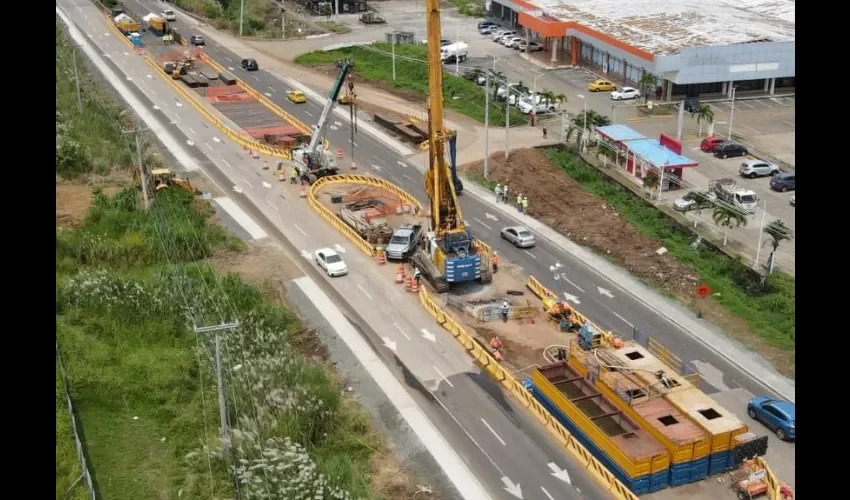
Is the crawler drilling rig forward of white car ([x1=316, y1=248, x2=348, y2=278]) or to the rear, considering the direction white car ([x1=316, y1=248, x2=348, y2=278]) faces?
forward

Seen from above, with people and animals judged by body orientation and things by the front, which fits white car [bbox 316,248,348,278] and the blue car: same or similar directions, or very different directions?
very different directions

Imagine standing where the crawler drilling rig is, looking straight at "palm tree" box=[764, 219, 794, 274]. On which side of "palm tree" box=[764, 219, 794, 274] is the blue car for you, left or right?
right

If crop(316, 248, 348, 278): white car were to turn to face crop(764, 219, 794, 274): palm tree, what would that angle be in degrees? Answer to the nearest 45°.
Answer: approximately 45° to its left

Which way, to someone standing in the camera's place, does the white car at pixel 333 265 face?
facing the viewer and to the right of the viewer

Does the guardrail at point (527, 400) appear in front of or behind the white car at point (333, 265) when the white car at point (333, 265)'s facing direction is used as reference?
in front

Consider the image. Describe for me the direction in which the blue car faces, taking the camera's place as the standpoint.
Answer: facing away from the viewer and to the left of the viewer

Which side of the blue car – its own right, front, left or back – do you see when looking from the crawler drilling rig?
front
